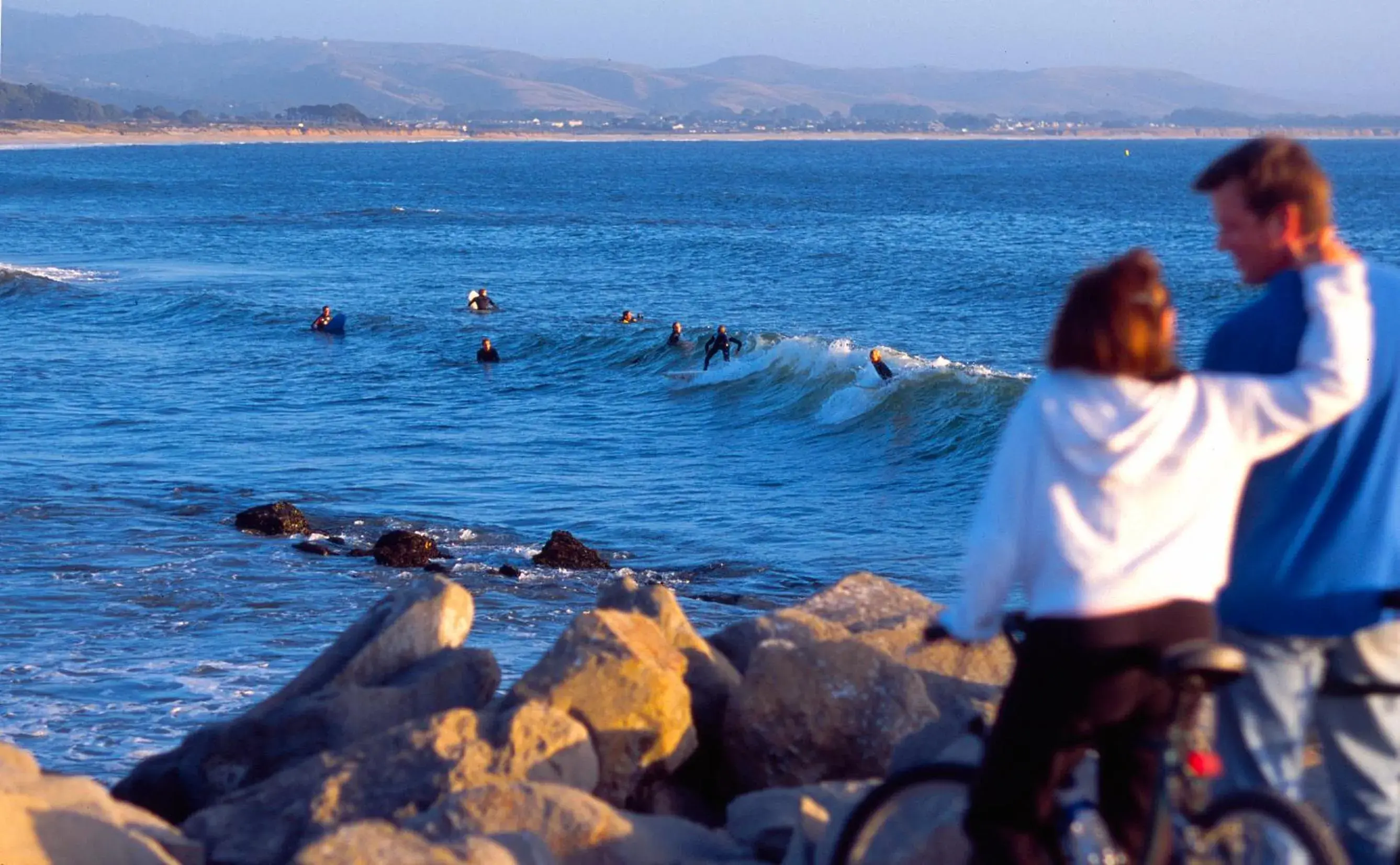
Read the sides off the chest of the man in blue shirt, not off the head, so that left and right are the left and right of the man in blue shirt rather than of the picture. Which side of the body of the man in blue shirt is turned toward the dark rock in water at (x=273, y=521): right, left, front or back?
front

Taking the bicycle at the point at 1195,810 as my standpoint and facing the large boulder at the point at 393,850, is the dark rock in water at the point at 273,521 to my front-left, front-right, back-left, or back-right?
front-right

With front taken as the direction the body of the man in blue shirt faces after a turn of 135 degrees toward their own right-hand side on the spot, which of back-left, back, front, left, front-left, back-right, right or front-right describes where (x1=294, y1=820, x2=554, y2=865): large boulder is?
back

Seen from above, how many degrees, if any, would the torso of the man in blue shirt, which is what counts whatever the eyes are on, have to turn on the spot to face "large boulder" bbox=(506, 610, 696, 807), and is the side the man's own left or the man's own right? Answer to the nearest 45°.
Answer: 0° — they already face it

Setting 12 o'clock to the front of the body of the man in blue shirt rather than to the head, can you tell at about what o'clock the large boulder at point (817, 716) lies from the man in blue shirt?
The large boulder is roughly at 12 o'clock from the man in blue shirt.

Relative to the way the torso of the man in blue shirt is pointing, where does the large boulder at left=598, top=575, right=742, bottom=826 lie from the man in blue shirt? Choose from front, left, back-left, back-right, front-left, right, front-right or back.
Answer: front

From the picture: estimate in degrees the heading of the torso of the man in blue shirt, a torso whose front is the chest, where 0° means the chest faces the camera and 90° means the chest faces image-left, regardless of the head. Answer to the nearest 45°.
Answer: approximately 135°

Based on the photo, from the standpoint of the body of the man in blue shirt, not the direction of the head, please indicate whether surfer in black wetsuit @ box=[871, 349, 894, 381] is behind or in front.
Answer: in front

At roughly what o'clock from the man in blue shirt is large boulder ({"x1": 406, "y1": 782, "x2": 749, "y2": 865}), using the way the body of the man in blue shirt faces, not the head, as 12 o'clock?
The large boulder is roughly at 11 o'clock from the man in blue shirt.

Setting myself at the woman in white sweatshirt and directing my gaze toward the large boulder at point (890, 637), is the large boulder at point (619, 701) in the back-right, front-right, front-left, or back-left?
front-left

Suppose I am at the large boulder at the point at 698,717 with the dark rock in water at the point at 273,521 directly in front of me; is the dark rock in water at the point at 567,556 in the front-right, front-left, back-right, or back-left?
front-right

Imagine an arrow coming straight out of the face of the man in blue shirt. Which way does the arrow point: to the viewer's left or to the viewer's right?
to the viewer's left

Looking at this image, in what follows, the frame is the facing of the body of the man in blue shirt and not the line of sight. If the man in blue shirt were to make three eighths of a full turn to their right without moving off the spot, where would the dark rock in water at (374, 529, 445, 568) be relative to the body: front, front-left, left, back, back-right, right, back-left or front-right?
back-left

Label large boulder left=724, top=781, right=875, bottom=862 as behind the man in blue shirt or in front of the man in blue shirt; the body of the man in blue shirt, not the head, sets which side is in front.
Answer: in front
